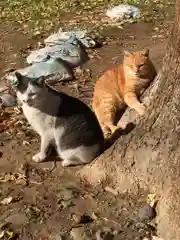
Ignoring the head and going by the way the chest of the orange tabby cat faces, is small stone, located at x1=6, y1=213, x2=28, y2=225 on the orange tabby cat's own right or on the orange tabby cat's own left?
on the orange tabby cat's own right

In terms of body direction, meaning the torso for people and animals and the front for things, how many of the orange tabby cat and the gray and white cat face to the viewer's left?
1

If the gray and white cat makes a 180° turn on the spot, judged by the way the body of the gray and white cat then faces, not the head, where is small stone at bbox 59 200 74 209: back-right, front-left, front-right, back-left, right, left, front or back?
right

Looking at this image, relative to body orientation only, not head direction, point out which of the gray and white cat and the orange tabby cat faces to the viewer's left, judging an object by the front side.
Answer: the gray and white cat

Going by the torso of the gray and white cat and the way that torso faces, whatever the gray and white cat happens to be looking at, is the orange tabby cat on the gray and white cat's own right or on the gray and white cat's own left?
on the gray and white cat's own right

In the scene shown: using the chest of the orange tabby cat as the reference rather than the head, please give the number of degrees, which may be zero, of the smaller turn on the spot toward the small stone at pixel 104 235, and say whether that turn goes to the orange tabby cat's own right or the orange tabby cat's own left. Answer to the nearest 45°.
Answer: approximately 45° to the orange tabby cat's own right

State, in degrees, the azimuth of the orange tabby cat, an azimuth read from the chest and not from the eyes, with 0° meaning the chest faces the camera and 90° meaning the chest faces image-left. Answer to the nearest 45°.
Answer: approximately 315°

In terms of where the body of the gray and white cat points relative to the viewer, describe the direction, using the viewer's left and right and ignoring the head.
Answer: facing to the left of the viewer

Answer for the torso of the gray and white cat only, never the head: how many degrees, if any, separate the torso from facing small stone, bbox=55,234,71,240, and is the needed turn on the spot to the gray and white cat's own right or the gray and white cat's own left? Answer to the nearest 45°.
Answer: approximately 90° to the gray and white cat's own left

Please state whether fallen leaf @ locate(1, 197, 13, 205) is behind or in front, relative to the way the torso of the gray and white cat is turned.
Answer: in front

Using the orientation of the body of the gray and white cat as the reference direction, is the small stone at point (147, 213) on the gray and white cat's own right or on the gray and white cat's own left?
on the gray and white cat's own left

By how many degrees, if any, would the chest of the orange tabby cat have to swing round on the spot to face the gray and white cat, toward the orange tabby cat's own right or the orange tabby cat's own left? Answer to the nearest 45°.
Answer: approximately 90° to the orange tabby cat's own right
